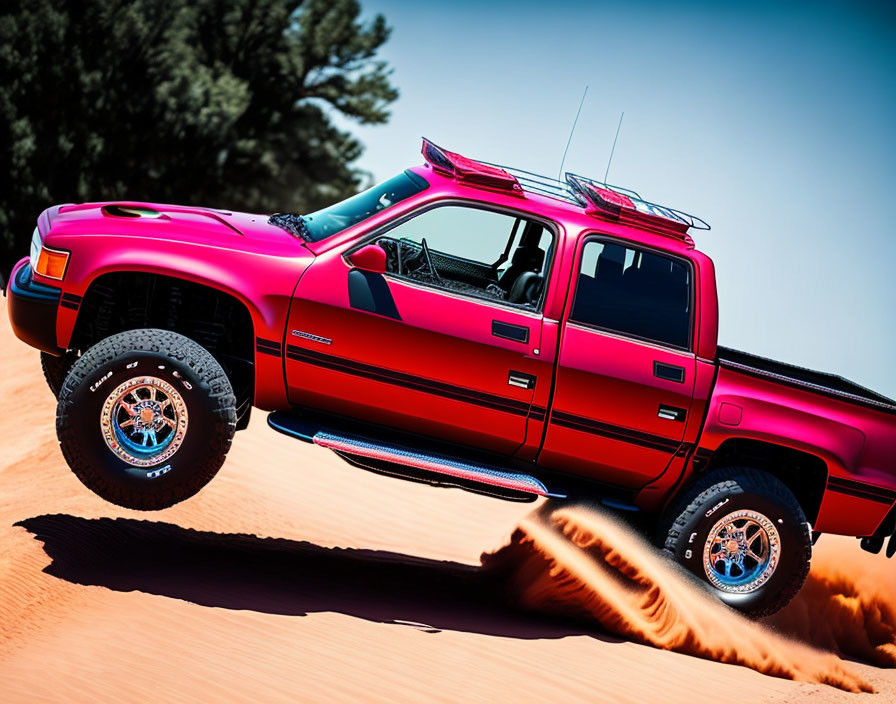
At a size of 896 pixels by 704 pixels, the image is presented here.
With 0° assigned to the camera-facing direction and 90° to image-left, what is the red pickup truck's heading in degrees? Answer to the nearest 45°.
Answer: approximately 90°
